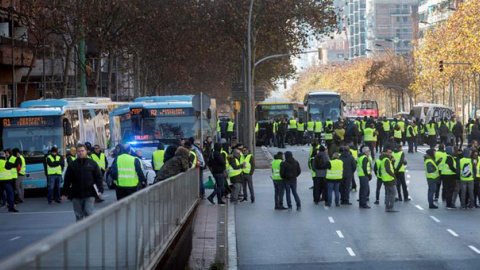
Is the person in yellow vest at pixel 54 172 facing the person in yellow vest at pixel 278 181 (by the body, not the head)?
no

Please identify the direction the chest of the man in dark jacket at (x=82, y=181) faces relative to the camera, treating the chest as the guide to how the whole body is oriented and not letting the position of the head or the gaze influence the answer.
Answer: toward the camera

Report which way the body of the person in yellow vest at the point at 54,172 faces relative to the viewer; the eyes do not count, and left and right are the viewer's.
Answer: facing the viewer

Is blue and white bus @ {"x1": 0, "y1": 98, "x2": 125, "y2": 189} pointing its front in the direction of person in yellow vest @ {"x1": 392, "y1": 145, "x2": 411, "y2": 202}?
no

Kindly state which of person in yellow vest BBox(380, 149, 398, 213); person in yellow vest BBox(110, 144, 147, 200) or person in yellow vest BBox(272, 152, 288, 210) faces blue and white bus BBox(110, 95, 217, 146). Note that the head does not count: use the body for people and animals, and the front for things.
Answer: person in yellow vest BBox(110, 144, 147, 200)
